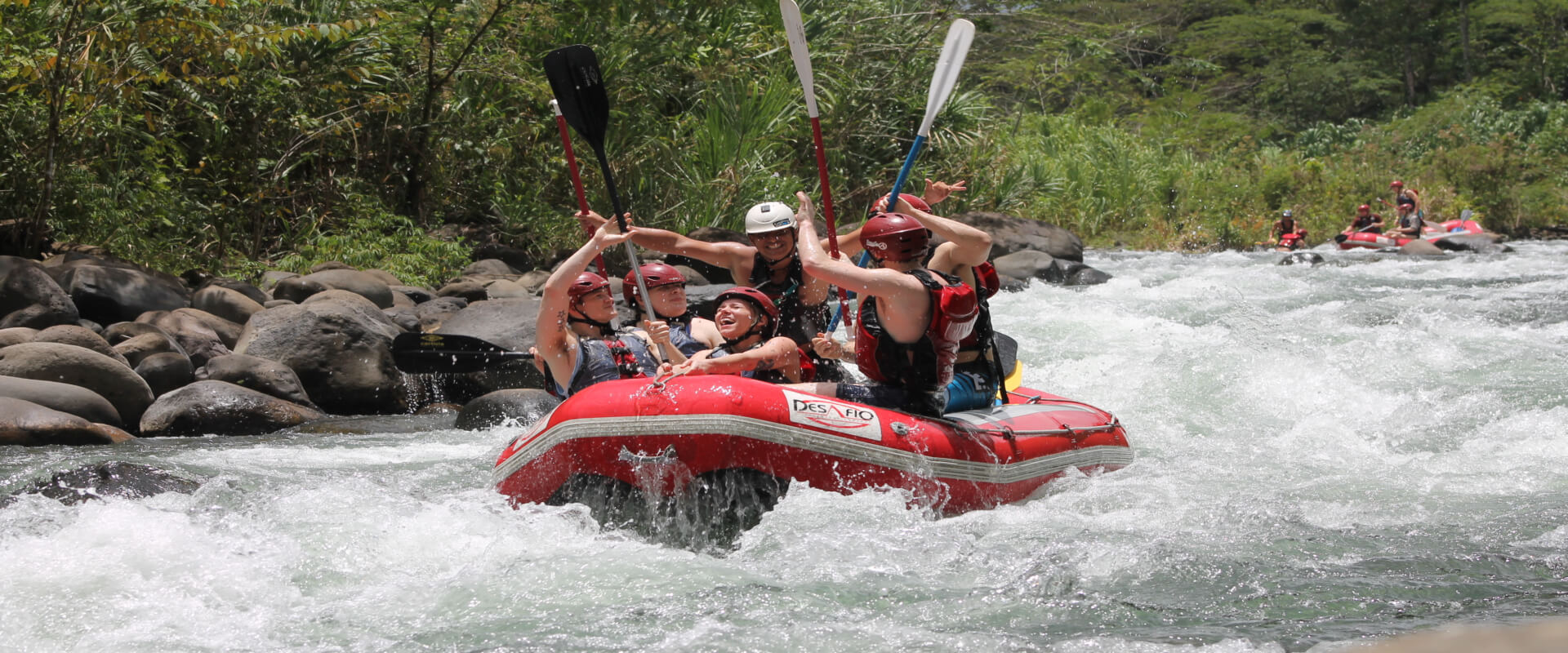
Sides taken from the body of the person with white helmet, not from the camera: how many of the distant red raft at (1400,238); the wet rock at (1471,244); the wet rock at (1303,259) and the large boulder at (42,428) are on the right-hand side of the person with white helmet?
1

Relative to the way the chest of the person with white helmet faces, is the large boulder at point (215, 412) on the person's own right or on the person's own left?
on the person's own right

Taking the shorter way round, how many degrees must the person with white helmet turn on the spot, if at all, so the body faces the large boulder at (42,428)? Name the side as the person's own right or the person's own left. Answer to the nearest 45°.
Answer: approximately 90° to the person's own right

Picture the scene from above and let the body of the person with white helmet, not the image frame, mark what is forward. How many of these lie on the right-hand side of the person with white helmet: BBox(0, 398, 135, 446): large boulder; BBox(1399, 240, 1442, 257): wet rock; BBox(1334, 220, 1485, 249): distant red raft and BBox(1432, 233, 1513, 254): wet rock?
1

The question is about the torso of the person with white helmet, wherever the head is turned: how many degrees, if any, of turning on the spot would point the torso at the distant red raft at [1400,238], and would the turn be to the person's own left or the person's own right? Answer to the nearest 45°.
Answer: approximately 135° to the person's own left

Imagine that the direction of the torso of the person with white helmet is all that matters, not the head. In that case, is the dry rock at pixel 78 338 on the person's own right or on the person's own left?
on the person's own right

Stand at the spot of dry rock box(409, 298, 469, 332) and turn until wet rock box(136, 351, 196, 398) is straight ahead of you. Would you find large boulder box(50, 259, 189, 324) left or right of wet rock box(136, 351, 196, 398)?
right

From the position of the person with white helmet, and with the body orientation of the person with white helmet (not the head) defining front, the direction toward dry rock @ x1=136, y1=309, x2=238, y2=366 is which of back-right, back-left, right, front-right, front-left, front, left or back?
back-right

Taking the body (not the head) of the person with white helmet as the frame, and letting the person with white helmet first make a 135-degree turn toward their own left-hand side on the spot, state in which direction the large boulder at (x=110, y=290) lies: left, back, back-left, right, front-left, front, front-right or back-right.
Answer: left

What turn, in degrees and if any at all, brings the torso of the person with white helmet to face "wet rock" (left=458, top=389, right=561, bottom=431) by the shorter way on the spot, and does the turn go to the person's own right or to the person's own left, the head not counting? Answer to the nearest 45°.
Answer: approximately 135° to the person's own right

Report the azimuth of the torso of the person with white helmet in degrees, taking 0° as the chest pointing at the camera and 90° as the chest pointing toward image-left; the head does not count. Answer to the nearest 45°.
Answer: approximately 0°

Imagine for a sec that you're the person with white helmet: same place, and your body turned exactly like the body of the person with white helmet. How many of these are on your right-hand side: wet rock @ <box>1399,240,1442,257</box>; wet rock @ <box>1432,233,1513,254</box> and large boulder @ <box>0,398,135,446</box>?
1

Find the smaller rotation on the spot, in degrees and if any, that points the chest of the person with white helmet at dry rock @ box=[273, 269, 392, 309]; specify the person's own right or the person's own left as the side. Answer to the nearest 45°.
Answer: approximately 135° to the person's own right

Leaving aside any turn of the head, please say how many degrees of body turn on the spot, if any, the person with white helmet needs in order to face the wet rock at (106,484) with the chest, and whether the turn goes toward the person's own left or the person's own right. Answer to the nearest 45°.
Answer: approximately 90° to the person's own right

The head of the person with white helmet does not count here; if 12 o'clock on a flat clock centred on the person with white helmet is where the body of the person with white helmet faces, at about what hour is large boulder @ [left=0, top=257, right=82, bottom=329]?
The large boulder is roughly at 4 o'clock from the person with white helmet.

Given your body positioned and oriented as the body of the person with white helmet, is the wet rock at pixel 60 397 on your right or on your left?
on your right

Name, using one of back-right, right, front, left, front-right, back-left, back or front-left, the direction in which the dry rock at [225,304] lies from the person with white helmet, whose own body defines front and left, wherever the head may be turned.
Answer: back-right
